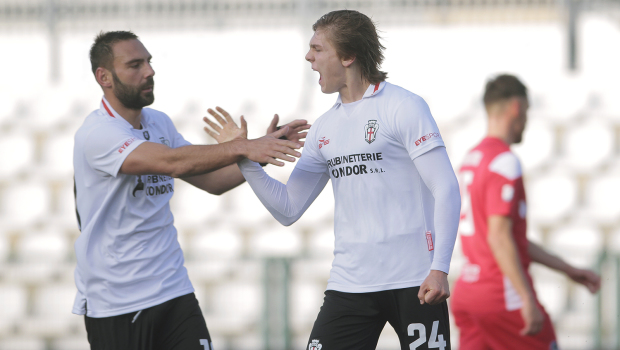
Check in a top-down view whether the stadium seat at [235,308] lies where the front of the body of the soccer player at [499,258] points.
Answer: no

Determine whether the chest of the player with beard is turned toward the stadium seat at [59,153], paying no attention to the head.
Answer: no

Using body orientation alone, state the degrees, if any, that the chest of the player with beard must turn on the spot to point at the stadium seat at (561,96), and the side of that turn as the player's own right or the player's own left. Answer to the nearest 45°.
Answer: approximately 90° to the player's own left

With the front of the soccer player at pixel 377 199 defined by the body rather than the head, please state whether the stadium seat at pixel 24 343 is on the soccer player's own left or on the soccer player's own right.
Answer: on the soccer player's own right

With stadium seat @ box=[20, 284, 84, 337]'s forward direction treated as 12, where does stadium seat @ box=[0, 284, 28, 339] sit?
stadium seat @ box=[0, 284, 28, 339] is roughly at 4 o'clock from stadium seat @ box=[20, 284, 84, 337].

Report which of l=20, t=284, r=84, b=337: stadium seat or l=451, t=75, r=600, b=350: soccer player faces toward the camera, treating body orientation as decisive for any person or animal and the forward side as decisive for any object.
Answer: the stadium seat

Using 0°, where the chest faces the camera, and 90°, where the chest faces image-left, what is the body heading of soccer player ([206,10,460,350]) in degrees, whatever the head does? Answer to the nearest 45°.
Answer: approximately 45°

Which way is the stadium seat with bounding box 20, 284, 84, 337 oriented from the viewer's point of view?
toward the camera

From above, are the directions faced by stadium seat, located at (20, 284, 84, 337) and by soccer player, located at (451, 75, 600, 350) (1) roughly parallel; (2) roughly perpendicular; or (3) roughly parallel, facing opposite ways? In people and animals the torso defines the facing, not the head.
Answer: roughly perpendicular

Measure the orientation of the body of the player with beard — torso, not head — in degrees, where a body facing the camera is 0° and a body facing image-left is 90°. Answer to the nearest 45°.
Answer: approximately 315°

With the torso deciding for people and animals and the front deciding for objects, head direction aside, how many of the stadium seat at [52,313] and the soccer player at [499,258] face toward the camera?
1

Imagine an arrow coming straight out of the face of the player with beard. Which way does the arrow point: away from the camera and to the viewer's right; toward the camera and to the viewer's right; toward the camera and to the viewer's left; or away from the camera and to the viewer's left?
toward the camera and to the viewer's right

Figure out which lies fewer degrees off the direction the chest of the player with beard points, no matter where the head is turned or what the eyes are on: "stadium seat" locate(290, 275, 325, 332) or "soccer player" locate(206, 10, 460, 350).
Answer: the soccer player

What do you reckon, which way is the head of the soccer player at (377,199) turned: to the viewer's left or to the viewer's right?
to the viewer's left
